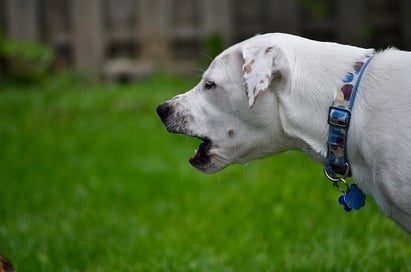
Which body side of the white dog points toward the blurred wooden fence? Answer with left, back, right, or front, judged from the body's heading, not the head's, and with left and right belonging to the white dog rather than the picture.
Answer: right

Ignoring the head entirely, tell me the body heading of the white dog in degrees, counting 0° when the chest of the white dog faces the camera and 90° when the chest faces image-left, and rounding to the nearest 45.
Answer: approximately 90°
